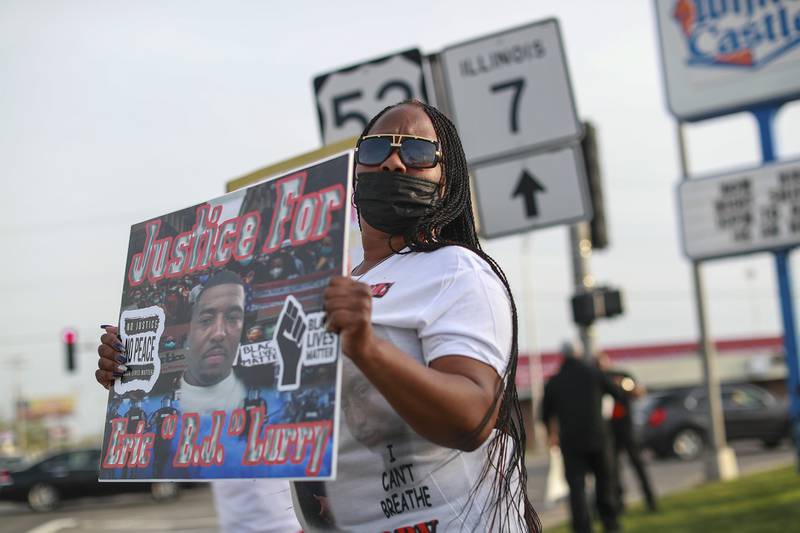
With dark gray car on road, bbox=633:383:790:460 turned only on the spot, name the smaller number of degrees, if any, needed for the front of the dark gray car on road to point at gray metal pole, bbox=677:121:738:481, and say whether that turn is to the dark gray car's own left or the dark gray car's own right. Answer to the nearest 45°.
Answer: approximately 135° to the dark gray car's own right

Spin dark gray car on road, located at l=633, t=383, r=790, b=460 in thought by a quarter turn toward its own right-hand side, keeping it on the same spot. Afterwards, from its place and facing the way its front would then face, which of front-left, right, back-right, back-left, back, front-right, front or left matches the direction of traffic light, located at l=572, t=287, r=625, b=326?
front-right

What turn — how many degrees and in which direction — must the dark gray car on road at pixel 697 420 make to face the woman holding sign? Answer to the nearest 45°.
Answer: approximately 135° to its right

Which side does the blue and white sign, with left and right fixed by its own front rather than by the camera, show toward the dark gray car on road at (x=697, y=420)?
back

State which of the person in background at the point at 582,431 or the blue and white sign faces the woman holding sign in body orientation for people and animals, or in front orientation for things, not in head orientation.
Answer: the blue and white sign

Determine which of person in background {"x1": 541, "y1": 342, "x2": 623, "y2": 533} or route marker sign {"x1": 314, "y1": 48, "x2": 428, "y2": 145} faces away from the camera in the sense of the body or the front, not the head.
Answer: the person in background

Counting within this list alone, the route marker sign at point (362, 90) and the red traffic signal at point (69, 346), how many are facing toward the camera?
2

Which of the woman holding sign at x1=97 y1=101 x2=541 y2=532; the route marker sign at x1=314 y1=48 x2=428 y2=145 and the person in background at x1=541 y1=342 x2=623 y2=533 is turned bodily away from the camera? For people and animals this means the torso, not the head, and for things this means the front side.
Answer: the person in background

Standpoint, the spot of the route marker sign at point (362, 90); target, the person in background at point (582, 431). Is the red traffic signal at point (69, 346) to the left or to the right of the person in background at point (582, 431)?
left

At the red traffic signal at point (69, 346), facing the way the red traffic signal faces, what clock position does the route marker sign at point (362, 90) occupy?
The route marker sign is roughly at 12 o'clock from the red traffic signal.

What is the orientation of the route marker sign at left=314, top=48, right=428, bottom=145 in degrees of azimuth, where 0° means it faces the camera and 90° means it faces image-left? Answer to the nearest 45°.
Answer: approximately 0°

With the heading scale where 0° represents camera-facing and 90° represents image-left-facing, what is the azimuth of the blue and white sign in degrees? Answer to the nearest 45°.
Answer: approximately 0°

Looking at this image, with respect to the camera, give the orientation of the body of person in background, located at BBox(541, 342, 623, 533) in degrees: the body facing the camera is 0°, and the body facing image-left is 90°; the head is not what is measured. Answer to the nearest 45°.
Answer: approximately 180°

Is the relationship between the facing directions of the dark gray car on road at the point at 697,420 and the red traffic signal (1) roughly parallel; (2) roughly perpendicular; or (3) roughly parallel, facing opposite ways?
roughly perpendicular

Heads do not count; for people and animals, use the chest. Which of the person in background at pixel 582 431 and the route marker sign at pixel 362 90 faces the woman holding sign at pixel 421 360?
the route marker sign

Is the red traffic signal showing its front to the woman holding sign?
yes
